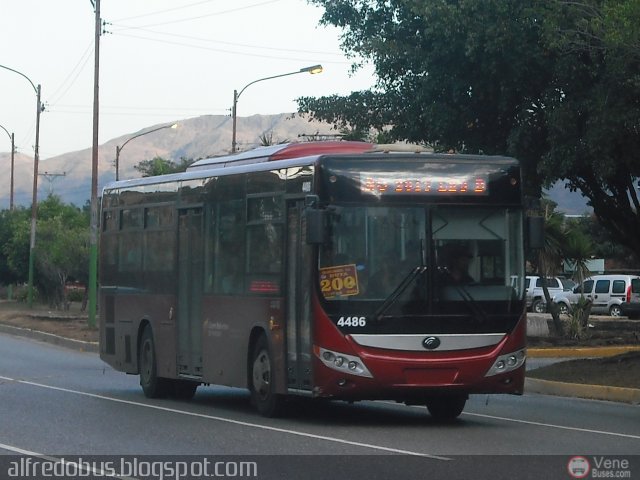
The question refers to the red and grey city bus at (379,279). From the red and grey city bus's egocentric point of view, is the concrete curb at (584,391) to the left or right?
on its left

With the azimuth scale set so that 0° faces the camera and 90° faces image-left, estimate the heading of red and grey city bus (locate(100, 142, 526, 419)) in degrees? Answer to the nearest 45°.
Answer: approximately 315°

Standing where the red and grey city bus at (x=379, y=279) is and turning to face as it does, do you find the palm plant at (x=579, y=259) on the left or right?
on its left

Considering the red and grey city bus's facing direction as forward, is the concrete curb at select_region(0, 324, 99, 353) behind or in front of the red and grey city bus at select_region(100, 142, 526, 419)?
behind
